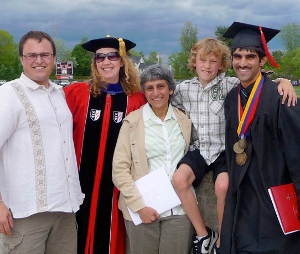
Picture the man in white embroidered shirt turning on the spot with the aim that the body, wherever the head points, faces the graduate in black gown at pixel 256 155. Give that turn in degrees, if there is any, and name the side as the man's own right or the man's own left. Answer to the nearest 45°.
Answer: approximately 45° to the man's own left

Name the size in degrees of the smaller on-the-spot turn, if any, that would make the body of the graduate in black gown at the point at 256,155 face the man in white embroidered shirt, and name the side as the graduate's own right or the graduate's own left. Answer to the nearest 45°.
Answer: approximately 45° to the graduate's own right

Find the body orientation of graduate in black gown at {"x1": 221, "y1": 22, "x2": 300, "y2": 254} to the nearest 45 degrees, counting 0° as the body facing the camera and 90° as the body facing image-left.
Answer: approximately 45°
